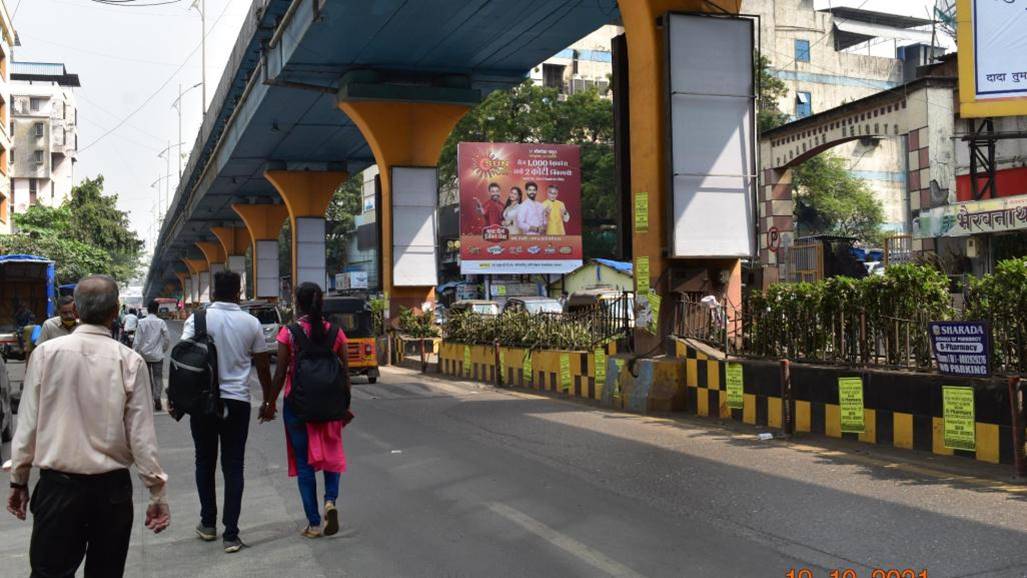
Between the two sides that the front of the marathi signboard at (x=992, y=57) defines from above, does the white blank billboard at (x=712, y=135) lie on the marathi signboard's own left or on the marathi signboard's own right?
on the marathi signboard's own right

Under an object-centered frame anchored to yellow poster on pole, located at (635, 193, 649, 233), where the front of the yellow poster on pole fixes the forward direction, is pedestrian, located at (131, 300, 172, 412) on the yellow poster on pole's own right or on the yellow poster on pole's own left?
on the yellow poster on pole's own right

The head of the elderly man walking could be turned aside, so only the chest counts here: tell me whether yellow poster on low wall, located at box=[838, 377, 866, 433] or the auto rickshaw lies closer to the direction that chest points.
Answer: the auto rickshaw

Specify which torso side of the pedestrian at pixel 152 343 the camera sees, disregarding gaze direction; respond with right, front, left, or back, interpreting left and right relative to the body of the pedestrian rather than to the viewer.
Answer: back

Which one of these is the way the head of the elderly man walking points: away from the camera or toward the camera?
away from the camera

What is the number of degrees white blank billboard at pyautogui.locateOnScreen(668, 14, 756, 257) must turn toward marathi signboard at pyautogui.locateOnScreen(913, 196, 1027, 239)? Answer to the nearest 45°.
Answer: approximately 135° to its left

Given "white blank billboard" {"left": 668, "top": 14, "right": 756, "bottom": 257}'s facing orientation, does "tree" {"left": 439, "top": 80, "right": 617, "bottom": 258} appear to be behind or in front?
behind

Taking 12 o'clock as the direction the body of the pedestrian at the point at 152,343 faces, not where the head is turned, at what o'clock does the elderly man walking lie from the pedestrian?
The elderly man walking is roughly at 6 o'clock from the pedestrian.

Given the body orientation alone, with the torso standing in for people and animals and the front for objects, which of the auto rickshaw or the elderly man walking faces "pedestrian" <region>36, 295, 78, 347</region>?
the elderly man walking

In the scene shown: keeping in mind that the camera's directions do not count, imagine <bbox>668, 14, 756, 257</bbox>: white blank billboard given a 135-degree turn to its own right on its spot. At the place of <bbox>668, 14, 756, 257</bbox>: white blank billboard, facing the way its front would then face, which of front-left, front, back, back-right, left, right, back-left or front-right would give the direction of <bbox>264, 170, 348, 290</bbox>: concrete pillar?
front

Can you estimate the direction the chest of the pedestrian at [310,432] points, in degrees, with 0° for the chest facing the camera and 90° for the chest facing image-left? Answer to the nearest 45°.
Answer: approximately 180°

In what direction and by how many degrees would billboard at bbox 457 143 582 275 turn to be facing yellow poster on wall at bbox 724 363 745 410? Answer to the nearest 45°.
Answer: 0° — it already faces it

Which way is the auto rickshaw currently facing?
away from the camera

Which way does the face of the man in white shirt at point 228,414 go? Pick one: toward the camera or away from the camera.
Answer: away from the camera
